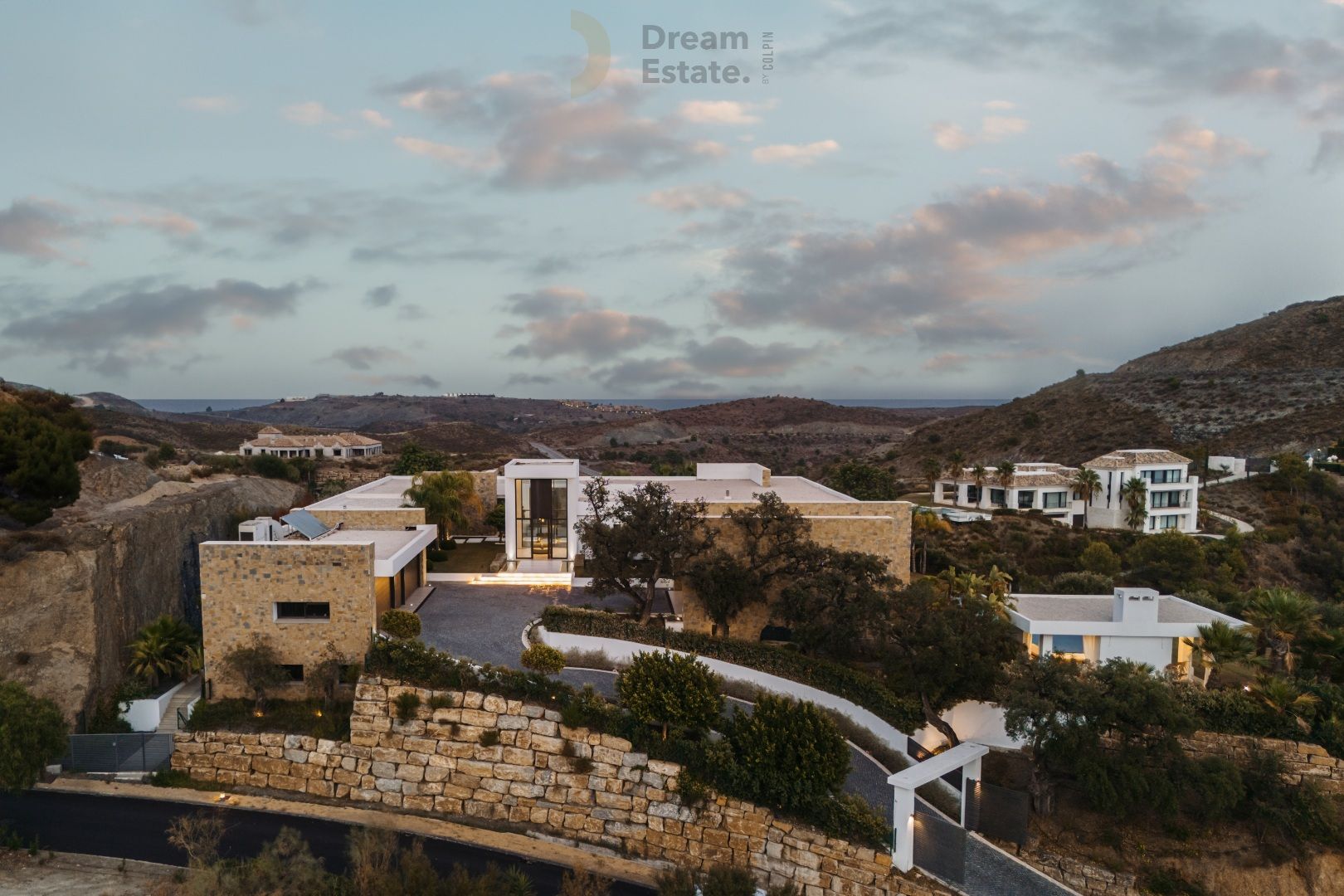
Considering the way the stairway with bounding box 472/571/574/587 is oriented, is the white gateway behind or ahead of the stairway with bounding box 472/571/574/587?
ahead

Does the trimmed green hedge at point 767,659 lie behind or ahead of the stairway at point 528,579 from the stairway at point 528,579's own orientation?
ahead

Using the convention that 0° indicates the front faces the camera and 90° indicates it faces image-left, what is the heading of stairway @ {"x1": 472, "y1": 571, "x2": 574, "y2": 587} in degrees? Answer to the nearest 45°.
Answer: approximately 0°

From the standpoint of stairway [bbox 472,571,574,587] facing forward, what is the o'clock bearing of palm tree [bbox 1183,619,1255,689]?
The palm tree is roughly at 10 o'clock from the stairway.

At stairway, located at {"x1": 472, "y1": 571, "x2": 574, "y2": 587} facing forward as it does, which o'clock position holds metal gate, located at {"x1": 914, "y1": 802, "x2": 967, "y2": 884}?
The metal gate is roughly at 11 o'clock from the stairway.

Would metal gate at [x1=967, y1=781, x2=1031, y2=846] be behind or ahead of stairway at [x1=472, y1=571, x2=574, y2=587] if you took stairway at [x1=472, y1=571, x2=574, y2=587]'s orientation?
ahead

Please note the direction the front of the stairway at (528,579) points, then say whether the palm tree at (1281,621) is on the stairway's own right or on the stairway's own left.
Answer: on the stairway's own left

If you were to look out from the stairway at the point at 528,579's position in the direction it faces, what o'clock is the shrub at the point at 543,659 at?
The shrub is roughly at 12 o'clock from the stairway.
